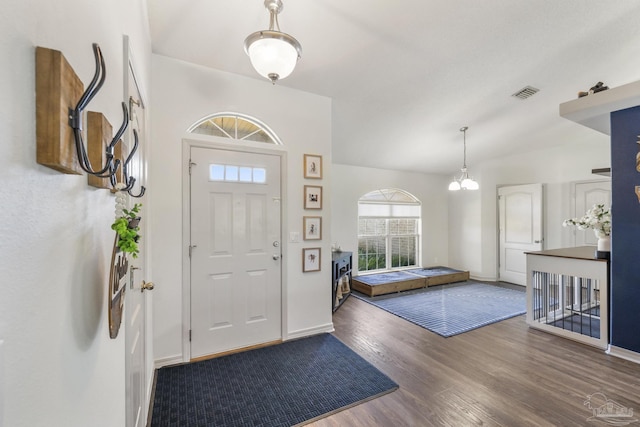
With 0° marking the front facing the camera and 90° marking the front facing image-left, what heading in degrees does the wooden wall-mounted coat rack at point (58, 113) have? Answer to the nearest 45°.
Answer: approximately 270°

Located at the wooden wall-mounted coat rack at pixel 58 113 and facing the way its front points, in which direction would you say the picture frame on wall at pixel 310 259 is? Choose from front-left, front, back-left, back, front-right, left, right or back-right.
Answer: front-left

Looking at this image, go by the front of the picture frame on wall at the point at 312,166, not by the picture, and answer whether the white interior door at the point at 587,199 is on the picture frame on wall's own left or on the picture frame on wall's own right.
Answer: on the picture frame on wall's own left

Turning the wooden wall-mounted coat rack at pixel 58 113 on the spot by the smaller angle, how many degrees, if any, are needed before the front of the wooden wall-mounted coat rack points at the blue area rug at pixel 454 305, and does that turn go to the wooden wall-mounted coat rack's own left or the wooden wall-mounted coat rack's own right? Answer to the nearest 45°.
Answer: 0° — it already faces it

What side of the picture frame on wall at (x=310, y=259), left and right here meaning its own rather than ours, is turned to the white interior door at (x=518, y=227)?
left

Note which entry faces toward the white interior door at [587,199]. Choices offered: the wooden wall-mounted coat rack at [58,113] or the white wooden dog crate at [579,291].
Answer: the wooden wall-mounted coat rack

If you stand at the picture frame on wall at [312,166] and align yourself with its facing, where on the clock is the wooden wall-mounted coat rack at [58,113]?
The wooden wall-mounted coat rack is roughly at 2 o'clock from the picture frame on wall.

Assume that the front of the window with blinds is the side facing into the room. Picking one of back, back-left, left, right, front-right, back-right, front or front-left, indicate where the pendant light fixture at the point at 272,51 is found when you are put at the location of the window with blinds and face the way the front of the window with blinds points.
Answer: front-right

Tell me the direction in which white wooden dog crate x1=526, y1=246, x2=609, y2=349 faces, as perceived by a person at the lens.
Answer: facing the viewer and to the left of the viewer

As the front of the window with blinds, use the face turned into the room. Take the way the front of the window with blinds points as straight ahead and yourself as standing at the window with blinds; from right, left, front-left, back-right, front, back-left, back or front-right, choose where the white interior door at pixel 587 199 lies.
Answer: front-left

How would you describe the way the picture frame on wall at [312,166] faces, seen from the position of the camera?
facing the viewer and to the right of the viewer

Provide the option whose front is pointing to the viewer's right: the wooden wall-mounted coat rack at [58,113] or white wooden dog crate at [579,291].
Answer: the wooden wall-mounted coat rack
